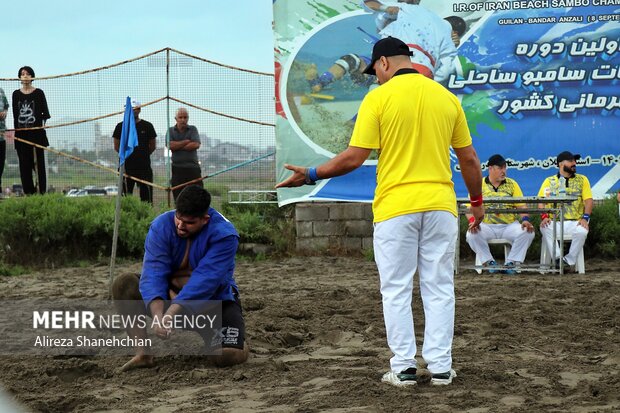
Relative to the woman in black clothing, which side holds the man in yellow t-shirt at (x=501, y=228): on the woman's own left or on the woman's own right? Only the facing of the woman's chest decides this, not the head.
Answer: on the woman's own left

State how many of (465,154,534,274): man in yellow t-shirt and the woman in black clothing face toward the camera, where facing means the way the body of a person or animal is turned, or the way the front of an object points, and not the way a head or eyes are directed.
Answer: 2

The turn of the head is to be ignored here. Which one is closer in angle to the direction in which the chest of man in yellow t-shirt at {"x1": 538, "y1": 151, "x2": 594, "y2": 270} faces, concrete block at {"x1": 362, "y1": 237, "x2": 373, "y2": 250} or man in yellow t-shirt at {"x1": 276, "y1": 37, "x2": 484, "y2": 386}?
the man in yellow t-shirt

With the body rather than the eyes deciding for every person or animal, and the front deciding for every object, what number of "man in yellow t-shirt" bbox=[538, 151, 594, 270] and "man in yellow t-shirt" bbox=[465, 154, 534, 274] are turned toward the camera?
2

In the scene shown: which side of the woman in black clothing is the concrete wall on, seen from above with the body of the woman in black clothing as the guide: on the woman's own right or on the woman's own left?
on the woman's own left

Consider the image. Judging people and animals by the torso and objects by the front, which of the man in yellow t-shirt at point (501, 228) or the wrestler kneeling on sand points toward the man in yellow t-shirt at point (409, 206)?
the man in yellow t-shirt at point (501, 228)

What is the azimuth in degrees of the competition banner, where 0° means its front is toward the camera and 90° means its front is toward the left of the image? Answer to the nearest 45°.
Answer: approximately 0°

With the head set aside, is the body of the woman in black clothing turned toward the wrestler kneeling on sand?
yes

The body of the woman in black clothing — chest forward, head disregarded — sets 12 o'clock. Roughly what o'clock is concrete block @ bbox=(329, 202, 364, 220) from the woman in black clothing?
The concrete block is roughly at 10 o'clock from the woman in black clothing.

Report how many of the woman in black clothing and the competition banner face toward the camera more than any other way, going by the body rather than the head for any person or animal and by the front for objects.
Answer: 2
